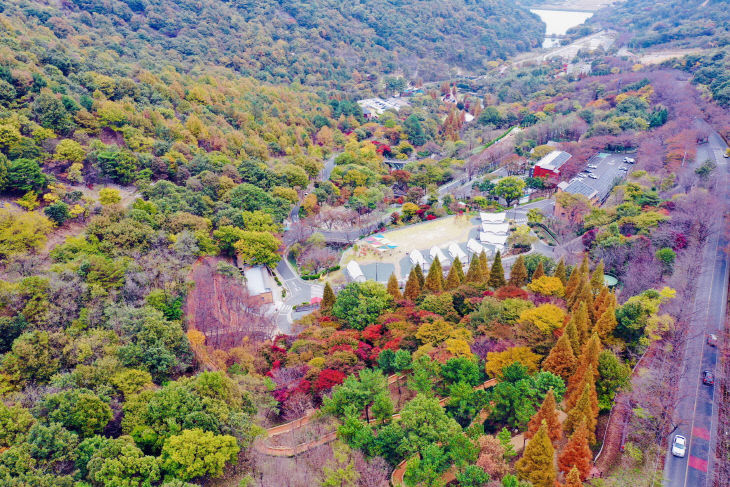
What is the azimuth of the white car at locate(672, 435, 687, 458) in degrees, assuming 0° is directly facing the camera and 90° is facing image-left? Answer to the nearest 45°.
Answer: approximately 0°

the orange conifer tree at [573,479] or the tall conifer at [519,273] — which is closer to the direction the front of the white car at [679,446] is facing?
the orange conifer tree

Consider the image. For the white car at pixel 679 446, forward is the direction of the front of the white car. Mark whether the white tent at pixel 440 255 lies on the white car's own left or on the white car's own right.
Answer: on the white car's own right

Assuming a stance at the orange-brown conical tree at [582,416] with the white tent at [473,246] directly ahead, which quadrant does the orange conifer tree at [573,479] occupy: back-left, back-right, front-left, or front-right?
back-left

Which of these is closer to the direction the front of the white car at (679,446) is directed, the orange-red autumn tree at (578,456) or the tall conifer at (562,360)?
the orange-red autumn tree

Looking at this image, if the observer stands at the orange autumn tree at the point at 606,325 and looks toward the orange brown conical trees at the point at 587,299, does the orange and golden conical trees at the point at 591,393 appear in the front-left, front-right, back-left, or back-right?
back-left

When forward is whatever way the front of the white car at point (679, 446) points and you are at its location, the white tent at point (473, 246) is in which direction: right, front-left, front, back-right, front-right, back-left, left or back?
back-right

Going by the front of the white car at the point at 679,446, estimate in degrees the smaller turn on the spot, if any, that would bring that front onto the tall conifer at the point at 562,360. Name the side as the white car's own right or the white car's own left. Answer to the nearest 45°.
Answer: approximately 90° to the white car's own right

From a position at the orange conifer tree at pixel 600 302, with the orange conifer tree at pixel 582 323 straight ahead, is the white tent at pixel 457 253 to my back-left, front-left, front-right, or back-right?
back-right

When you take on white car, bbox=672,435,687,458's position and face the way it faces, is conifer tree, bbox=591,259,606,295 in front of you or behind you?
behind
